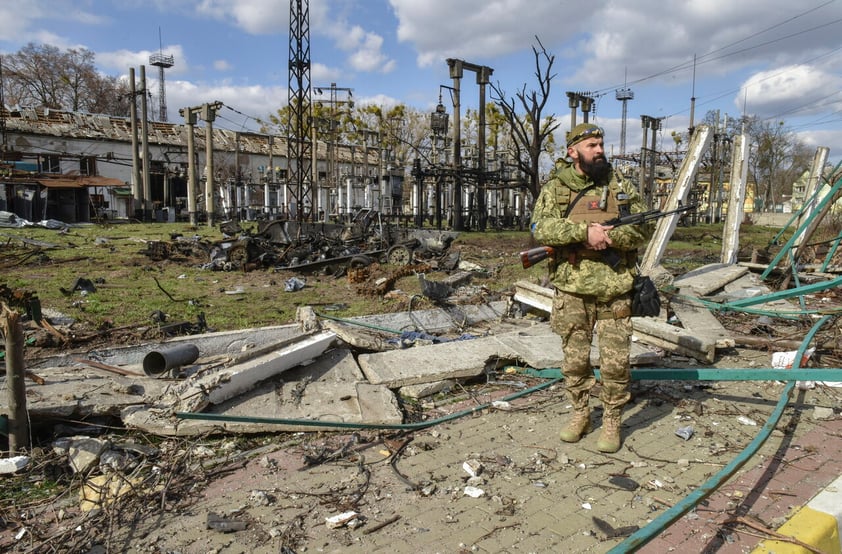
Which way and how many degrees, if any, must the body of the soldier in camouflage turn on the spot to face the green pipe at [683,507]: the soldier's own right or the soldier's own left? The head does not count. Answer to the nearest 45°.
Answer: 0° — they already face it

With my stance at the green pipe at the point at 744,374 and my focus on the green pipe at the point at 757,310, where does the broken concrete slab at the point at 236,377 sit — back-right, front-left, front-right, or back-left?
back-left

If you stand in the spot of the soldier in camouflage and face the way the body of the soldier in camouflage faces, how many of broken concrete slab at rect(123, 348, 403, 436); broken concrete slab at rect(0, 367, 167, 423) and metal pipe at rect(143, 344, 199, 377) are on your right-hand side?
3

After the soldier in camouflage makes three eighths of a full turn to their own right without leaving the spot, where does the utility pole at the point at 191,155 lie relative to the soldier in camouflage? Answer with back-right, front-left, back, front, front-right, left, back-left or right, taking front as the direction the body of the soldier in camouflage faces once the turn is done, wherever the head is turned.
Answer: front

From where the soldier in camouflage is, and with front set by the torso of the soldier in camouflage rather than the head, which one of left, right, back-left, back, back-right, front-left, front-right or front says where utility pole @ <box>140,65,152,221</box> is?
back-right

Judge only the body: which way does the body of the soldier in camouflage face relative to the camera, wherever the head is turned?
toward the camera

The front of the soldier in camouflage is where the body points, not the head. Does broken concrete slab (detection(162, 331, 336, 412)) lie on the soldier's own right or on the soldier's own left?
on the soldier's own right

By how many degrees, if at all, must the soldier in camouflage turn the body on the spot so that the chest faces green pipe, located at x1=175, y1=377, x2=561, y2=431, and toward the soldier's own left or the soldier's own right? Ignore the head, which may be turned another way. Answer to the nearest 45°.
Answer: approximately 90° to the soldier's own right

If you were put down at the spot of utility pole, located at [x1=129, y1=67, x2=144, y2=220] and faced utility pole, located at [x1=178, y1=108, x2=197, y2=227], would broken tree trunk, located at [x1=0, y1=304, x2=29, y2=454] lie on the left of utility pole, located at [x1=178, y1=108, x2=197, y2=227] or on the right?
right

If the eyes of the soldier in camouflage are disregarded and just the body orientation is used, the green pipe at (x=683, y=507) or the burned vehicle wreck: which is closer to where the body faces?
the green pipe

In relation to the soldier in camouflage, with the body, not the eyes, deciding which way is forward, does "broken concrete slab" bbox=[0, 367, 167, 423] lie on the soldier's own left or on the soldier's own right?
on the soldier's own right

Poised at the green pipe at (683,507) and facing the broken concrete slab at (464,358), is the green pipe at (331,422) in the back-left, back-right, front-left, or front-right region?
front-left

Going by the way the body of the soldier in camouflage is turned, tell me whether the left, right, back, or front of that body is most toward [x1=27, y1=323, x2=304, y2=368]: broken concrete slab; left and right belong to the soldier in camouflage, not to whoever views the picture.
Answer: right
